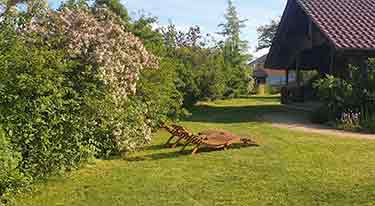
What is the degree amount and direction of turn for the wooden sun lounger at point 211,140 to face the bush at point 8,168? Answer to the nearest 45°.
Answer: approximately 135° to its right

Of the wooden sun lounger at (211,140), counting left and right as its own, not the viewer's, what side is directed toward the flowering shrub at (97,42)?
back

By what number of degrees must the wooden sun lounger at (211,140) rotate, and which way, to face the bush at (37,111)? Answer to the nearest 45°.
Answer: approximately 135° to its right

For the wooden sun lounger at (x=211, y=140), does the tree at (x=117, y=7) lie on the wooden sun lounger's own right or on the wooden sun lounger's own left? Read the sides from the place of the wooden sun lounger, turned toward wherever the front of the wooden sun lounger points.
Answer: on the wooden sun lounger's own left

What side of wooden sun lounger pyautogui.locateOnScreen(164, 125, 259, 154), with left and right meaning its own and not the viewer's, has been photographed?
right

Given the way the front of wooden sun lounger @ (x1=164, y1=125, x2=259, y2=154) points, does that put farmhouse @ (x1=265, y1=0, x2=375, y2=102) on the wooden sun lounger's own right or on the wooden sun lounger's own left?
on the wooden sun lounger's own left

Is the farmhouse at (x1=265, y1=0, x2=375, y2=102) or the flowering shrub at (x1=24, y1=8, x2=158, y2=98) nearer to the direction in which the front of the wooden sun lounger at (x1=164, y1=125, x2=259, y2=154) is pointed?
the farmhouse

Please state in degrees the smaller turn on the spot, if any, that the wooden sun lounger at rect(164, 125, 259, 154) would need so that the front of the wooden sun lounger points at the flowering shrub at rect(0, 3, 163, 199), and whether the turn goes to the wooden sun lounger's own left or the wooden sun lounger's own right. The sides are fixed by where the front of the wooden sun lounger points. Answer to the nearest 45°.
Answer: approximately 135° to the wooden sun lounger's own right
